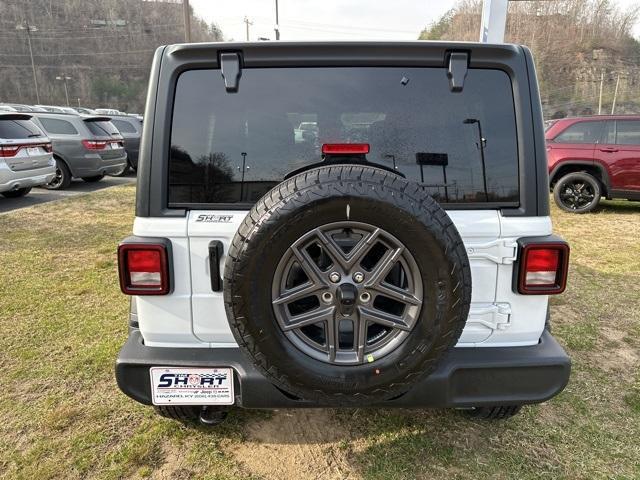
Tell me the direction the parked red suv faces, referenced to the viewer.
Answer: facing to the right of the viewer

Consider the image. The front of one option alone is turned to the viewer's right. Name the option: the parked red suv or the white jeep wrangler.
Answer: the parked red suv

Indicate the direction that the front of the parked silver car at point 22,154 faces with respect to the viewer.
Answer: facing away from the viewer and to the left of the viewer

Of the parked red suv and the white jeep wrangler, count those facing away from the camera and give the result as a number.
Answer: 1

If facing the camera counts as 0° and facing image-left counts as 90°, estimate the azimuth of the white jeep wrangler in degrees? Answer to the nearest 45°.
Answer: approximately 180°

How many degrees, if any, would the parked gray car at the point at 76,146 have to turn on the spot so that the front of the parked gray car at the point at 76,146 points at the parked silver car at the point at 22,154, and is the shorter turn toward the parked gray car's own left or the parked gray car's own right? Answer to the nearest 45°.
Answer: approximately 135° to the parked gray car's own left

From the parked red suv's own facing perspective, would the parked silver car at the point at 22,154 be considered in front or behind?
behind
